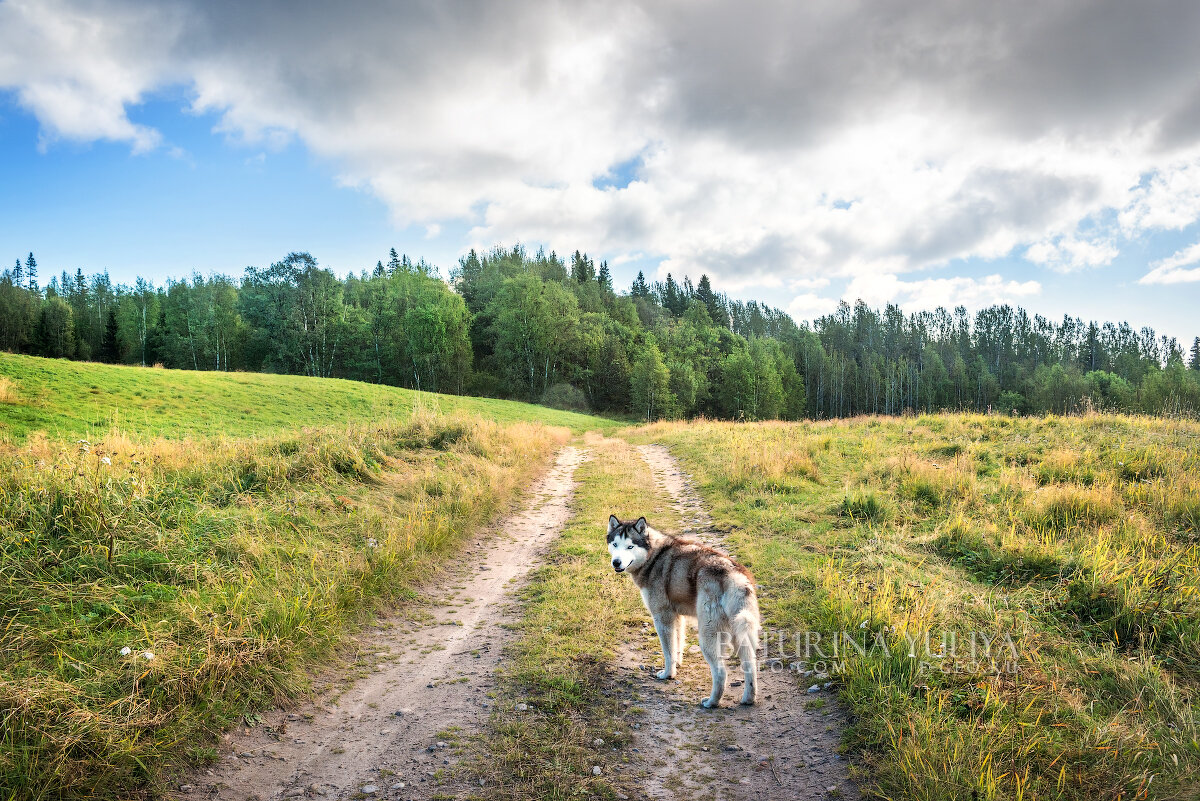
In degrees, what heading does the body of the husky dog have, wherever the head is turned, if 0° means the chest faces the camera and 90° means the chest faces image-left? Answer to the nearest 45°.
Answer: approximately 135°
